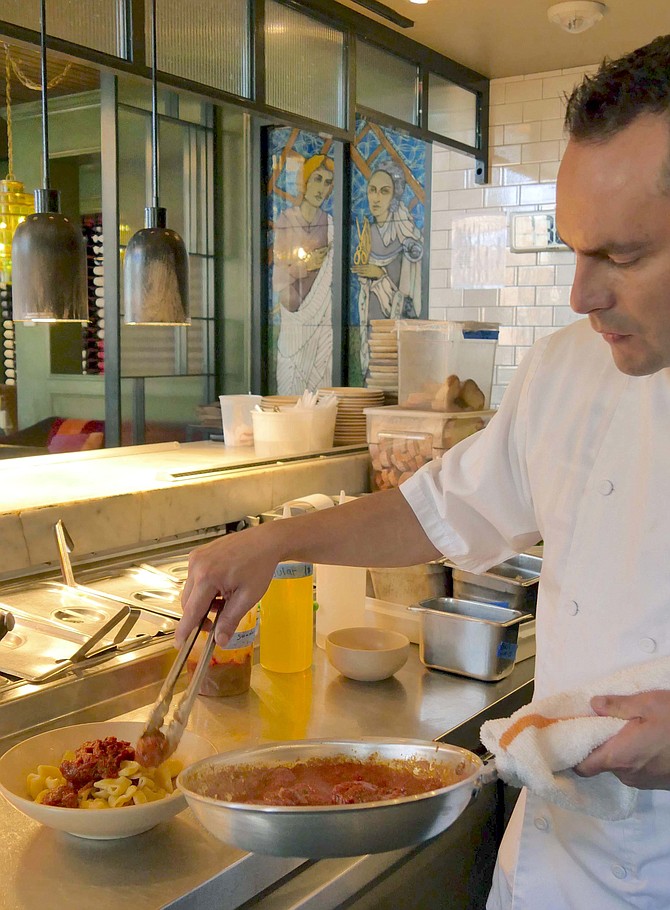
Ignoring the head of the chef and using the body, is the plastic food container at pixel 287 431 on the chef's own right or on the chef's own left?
on the chef's own right

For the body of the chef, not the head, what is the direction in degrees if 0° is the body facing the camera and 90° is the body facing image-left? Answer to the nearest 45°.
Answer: approximately 45°

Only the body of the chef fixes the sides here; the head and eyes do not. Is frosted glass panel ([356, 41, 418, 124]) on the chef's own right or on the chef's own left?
on the chef's own right

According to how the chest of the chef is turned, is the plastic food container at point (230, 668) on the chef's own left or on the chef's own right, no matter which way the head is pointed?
on the chef's own right

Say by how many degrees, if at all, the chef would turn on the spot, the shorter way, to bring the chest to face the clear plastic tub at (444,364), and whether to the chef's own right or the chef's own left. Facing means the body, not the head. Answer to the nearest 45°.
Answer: approximately 135° to the chef's own right

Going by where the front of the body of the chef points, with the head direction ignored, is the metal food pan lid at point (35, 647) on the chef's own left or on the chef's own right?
on the chef's own right

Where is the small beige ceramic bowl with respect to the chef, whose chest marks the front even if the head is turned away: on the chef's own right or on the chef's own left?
on the chef's own right

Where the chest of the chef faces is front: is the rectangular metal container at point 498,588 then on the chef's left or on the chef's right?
on the chef's right

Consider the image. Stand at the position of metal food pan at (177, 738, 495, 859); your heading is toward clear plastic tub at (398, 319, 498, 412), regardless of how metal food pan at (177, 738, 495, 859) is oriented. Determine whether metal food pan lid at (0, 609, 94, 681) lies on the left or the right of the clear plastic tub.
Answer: left

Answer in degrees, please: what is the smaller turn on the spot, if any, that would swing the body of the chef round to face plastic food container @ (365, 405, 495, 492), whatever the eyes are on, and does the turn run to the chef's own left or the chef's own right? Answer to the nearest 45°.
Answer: approximately 135° to the chef's own right
